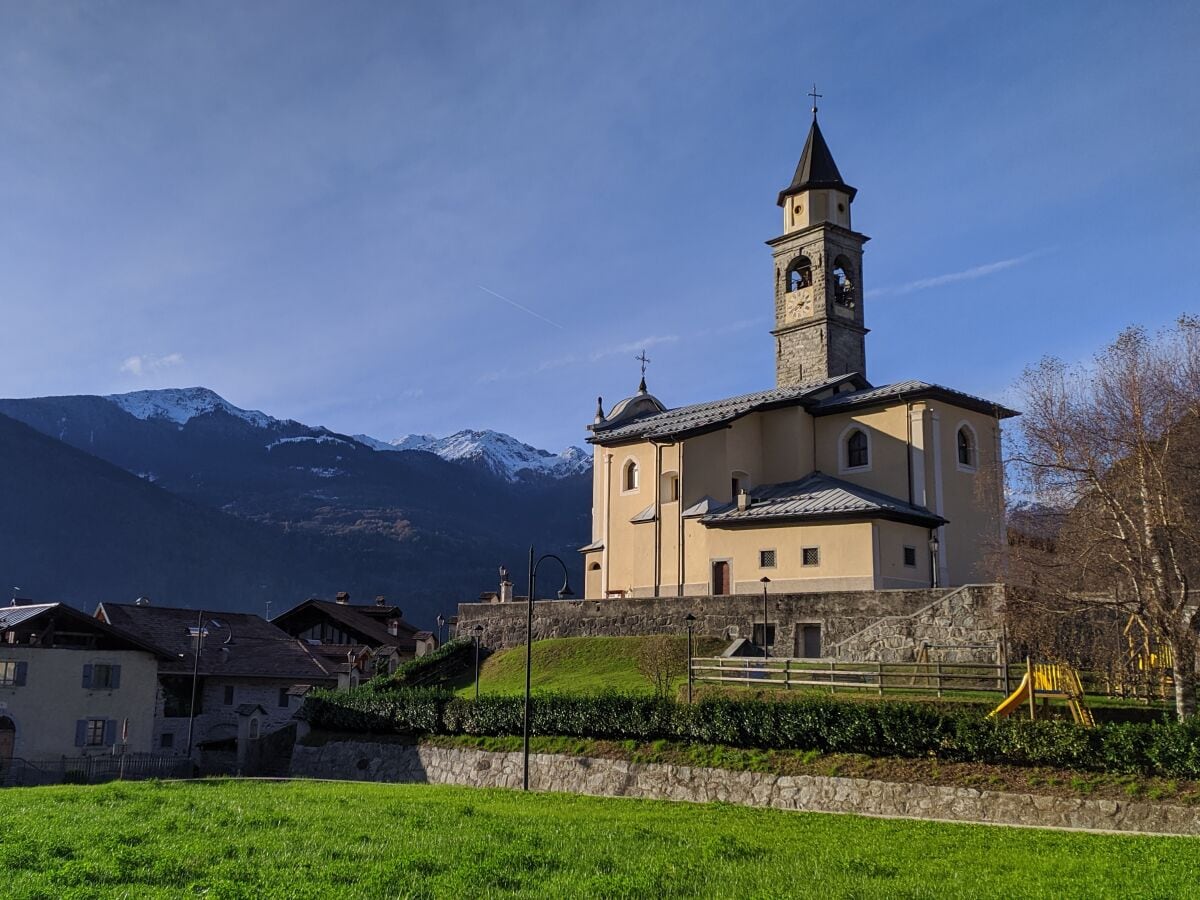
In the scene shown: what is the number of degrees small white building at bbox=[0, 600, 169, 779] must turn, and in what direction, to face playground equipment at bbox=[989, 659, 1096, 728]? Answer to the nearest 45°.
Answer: approximately 45° to its left

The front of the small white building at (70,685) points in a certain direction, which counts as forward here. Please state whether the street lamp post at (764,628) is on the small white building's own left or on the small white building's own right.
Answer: on the small white building's own left

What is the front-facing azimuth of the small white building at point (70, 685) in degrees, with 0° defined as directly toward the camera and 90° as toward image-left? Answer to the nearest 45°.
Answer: approximately 0°

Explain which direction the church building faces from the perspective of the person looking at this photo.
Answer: facing away from the viewer and to the left of the viewer

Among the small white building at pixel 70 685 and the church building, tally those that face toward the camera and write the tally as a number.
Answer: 1
